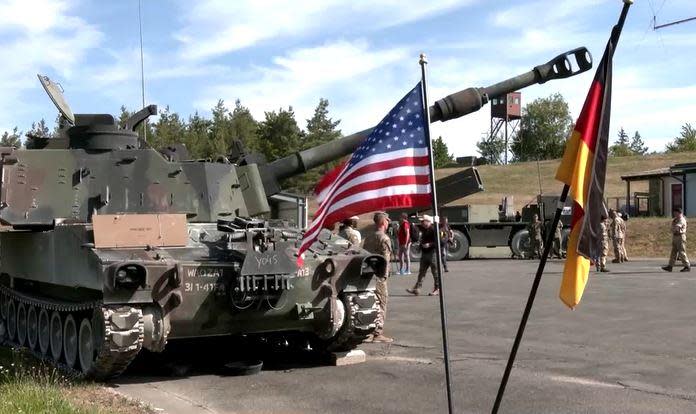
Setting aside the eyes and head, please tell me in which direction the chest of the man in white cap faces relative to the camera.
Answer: to the viewer's left

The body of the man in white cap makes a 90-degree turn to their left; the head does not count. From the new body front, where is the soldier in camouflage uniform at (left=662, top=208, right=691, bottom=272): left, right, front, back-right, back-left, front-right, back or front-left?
back-left

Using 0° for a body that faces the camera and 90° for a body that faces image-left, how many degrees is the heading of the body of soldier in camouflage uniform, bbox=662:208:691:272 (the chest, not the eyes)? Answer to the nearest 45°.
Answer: approximately 90°

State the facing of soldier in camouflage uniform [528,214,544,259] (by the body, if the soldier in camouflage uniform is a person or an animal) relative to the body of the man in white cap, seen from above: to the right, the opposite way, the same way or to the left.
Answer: to the left

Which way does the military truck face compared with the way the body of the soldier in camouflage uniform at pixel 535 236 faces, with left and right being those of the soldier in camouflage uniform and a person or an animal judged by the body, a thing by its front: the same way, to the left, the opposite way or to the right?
to the left

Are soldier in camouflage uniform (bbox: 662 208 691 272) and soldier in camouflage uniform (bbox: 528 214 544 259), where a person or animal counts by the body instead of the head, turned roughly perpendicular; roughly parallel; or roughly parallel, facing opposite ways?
roughly perpendicular

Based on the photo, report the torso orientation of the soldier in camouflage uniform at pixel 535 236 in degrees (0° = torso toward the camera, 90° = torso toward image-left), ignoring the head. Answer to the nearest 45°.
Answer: approximately 0°

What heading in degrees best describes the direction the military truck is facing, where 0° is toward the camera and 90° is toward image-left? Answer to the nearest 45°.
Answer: approximately 270°

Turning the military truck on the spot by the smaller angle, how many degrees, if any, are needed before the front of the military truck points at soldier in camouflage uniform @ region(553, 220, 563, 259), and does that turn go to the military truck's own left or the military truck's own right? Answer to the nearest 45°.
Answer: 0° — it already faces them
